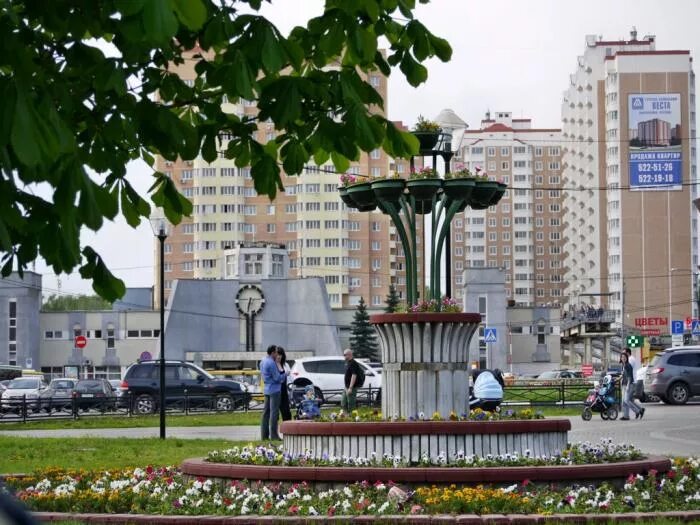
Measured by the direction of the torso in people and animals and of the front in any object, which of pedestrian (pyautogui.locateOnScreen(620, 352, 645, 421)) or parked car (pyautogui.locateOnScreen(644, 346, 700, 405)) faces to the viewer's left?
the pedestrian

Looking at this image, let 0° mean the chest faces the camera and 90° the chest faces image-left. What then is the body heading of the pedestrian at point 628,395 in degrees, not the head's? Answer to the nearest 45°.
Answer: approximately 90°

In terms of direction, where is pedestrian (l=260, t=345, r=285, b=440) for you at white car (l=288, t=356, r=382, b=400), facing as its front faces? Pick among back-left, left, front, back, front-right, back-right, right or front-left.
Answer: right

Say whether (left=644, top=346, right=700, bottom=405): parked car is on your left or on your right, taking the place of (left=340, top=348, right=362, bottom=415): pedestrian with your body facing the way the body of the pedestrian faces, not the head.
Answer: on your right

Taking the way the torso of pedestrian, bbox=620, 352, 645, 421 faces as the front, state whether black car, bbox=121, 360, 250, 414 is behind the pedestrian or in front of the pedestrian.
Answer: in front

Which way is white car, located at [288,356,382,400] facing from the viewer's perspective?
to the viewer's right

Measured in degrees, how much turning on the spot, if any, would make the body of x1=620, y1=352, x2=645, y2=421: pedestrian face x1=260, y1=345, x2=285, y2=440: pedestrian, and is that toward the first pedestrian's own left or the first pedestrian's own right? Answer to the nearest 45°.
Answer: approximately 45° to the first pedestrian's own left
